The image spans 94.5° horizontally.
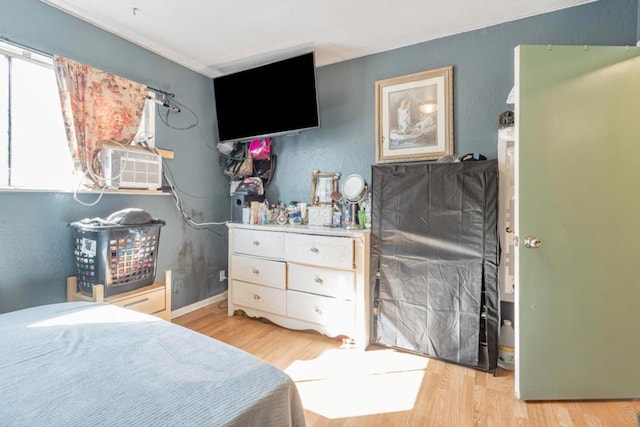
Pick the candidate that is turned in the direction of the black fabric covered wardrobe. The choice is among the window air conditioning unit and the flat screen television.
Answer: the window air conditioning unit

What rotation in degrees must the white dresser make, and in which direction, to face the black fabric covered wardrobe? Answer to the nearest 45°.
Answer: approximately 90° to its left

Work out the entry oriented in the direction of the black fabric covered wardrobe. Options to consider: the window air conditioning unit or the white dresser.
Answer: the window air conditioning unit

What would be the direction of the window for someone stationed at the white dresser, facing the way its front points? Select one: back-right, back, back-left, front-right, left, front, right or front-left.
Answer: front-right

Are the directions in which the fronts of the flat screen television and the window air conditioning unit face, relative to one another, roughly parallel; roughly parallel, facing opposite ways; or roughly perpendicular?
roughly perpendicular

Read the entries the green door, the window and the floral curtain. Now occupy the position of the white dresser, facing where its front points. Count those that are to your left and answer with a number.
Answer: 1

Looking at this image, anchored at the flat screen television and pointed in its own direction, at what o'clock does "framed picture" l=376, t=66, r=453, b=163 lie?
The framed picture is roughly at 8 o'clock from the flat screen television.

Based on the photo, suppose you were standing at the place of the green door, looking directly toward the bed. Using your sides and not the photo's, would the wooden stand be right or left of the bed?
right

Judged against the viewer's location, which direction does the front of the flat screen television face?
facing the viewer and to the left of the viewer

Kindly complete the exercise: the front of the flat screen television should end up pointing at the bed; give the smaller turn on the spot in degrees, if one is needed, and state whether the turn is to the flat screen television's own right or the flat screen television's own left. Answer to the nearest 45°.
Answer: approximately 45° to the flat screen television's own left

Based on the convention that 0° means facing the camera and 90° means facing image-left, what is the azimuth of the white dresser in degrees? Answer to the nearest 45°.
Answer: approximately 45°

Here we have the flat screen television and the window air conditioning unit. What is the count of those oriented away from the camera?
0

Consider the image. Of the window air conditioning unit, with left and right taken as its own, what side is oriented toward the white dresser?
front

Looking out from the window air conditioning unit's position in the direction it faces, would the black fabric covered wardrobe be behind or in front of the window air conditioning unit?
in front

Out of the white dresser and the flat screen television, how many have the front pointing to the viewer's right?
0

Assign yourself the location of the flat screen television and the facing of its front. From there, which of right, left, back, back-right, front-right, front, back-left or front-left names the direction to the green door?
left
